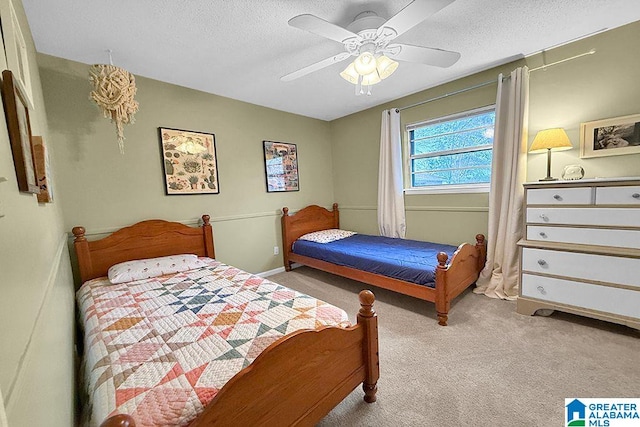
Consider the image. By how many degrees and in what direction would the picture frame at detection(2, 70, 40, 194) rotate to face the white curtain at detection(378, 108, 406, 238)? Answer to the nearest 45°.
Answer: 0° — it already faces it

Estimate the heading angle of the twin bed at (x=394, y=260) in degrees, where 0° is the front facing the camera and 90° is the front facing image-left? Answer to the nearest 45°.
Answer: approximately 315°

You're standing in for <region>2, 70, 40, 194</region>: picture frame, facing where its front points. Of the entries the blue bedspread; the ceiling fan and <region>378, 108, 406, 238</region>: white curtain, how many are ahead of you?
3

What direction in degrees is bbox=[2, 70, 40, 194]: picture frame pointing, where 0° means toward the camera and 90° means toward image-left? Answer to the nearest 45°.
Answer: approximately 270°

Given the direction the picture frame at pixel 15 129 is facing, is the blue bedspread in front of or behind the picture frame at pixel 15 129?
in front

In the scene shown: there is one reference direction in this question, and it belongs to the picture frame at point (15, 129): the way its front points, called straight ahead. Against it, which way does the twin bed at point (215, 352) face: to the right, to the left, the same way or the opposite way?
to the right

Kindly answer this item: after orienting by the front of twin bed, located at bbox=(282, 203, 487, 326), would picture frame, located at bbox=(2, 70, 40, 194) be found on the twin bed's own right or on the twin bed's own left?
on the twin bed's own right

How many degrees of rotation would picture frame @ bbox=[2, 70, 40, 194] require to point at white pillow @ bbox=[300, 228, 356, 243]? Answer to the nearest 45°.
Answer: approximately 45° to its left

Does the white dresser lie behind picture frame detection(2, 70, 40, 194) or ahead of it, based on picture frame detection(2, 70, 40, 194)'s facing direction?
ahead

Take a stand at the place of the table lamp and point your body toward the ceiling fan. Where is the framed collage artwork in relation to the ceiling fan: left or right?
right
